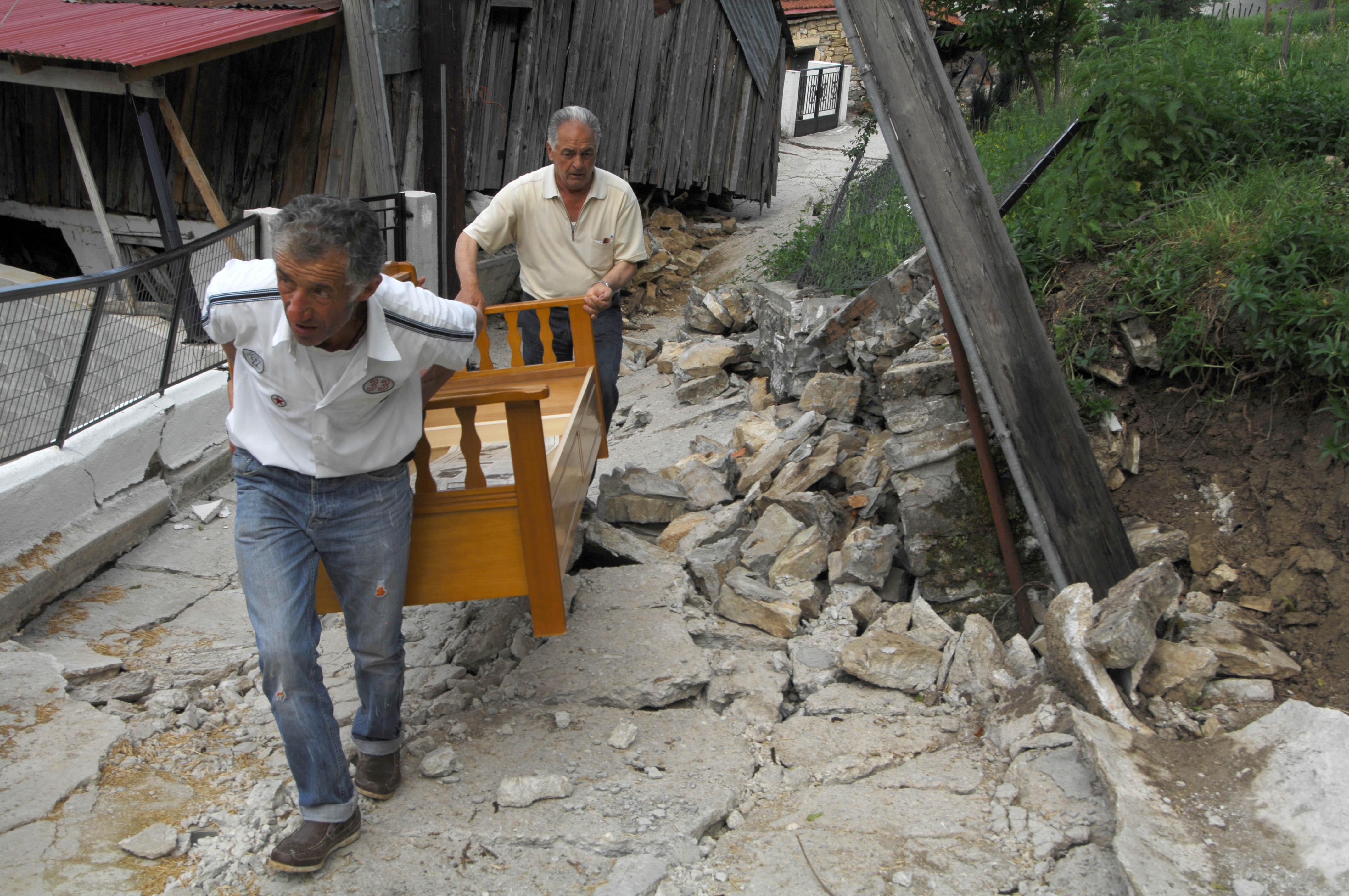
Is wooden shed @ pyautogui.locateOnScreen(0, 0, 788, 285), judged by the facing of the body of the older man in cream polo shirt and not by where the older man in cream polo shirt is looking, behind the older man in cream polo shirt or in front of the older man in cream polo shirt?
behind

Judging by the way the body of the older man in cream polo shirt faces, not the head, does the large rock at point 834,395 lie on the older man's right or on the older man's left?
on the older man's left

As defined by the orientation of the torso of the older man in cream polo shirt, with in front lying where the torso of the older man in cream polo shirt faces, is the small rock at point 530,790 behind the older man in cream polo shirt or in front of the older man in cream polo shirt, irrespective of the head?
in front

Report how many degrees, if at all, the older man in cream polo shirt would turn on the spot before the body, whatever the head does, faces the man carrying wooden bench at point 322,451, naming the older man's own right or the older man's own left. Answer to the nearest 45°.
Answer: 0° — they already face them

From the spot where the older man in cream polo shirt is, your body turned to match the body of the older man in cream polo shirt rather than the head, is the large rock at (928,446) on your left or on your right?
on your left

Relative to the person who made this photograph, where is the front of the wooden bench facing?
facing to the right of the viewer

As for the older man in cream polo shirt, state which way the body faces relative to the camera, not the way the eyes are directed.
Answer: toward the camera

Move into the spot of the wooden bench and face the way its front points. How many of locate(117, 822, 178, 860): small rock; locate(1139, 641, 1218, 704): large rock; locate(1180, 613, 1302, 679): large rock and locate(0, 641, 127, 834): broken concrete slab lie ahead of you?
2

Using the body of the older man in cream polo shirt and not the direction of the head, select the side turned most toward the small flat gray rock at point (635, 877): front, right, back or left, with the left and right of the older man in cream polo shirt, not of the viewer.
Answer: front

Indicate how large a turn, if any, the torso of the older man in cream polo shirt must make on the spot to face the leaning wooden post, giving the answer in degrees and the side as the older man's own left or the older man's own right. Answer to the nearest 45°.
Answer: approximately 45° to the older man's own left

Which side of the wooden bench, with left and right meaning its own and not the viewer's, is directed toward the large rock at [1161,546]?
front

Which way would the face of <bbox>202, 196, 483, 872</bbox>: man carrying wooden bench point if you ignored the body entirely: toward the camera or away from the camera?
toward the camera
